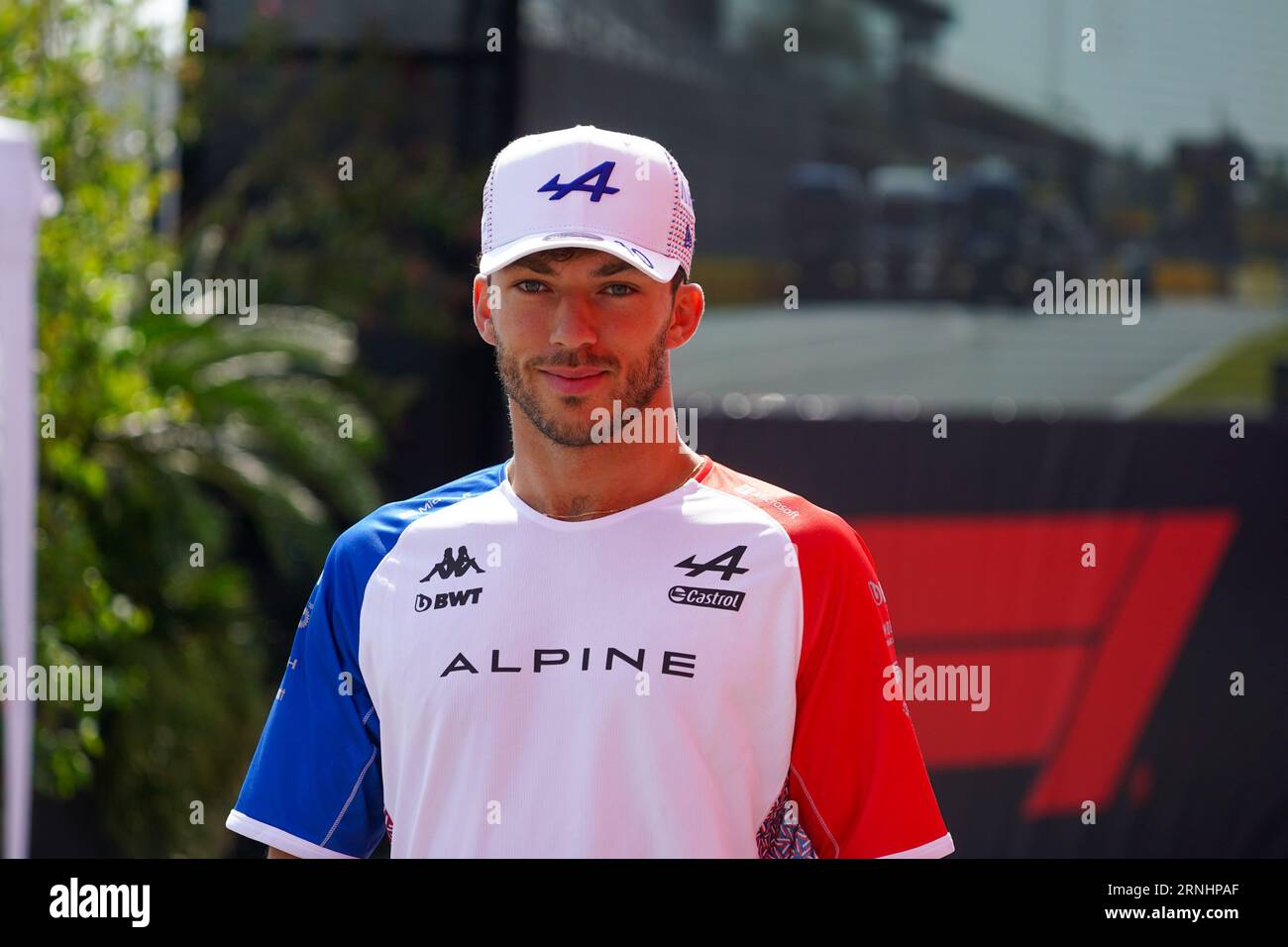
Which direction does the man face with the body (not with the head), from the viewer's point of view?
toward the camera

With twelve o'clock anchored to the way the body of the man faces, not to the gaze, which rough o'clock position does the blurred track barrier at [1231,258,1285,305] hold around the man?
The blurred track barrier is roughly at 7 o'clock from the man.

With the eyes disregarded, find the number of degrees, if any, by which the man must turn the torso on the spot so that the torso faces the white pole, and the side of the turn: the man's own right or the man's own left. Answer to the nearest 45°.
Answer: approximately 135° to the man's own right

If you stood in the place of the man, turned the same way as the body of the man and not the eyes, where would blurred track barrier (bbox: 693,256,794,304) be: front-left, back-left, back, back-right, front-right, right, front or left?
back
